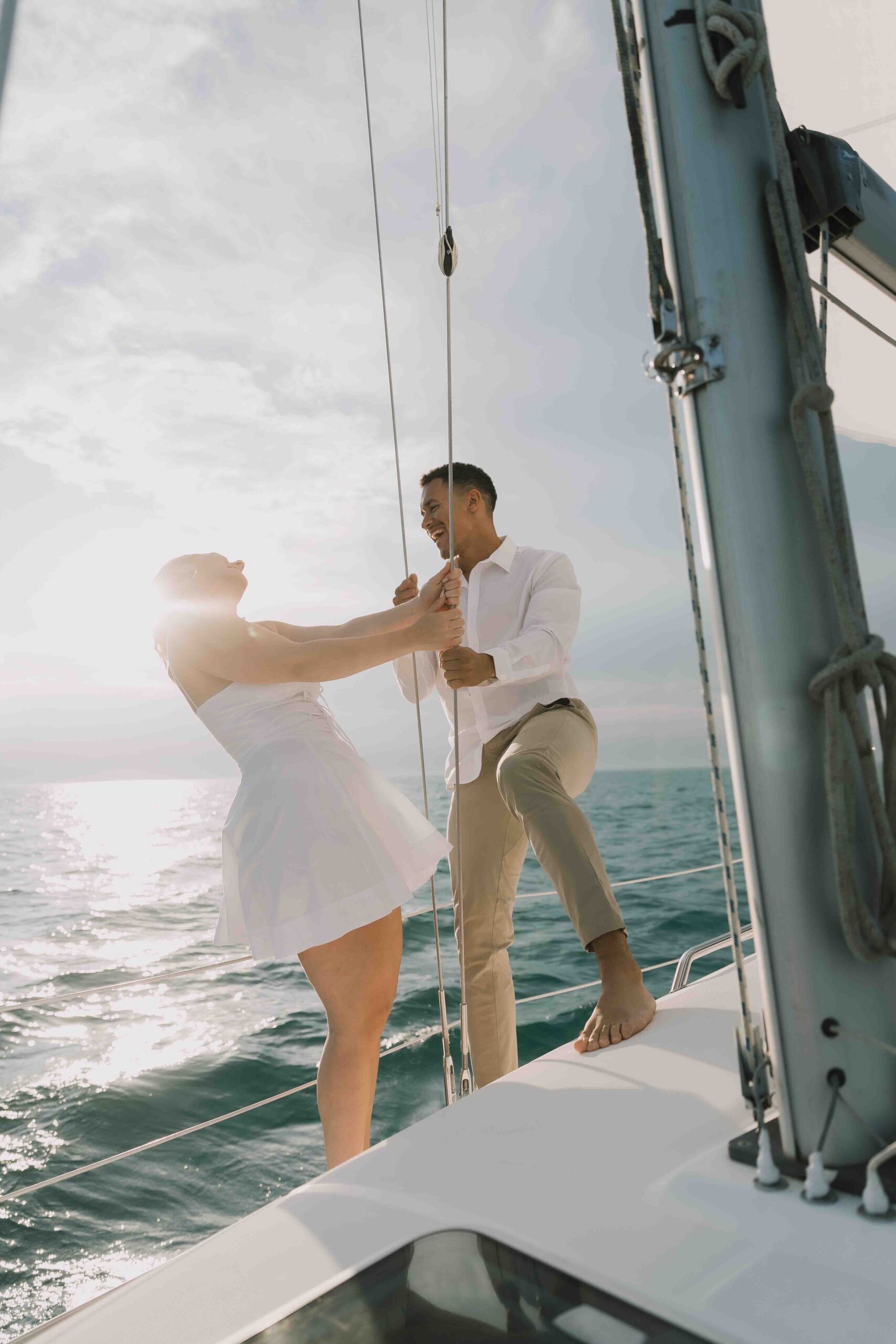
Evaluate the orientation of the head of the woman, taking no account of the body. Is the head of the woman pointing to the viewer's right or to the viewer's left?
to the viewer's right

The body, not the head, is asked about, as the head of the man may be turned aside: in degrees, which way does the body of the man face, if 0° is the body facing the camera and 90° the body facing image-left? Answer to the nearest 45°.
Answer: approximately 45°

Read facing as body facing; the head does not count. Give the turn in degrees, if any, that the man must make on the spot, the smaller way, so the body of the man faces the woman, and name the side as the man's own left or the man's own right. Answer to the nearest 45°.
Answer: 0° — they already face them

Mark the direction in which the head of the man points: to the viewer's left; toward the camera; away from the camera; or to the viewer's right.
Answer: to the viewer's left

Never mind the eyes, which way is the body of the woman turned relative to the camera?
to the viewer's right

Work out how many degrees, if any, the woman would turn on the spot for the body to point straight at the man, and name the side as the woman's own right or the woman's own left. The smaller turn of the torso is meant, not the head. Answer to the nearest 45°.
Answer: approximately 45° to the woman's own left
